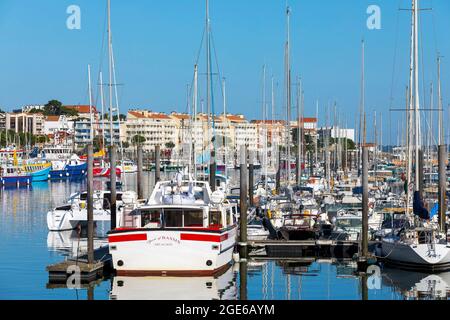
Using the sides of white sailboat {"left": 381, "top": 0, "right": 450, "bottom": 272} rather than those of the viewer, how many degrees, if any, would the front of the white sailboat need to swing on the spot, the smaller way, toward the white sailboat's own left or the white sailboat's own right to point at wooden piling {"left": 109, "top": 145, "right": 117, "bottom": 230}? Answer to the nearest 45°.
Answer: approximately 45° to the white sailboat's own left

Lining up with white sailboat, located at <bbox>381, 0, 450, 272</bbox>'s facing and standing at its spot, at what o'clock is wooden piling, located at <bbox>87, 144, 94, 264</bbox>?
The wooden piling is roughly at 10 o'clock from the white sailboat.

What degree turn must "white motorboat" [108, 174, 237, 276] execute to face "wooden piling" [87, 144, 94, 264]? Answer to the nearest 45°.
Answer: approximately 135° to its left

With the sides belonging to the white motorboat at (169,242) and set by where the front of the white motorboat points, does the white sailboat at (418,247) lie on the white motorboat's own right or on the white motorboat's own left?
on the white motorboat's own right

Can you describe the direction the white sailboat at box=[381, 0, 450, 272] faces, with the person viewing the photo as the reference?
facing away from the viewer and to the left of the viewer

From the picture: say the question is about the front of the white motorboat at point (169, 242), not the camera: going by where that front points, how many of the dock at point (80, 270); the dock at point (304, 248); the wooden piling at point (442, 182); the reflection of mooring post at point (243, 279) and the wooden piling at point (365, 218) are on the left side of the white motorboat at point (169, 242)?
1

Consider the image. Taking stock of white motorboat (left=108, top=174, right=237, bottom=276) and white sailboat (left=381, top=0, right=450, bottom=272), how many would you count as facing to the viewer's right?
0

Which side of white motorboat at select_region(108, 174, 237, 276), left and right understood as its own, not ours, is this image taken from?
back

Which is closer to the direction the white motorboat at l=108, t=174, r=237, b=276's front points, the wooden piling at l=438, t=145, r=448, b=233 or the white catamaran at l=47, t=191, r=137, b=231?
the white catamaran

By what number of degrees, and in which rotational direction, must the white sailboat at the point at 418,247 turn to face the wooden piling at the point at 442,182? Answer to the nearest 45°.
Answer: approximately 45° to its right
